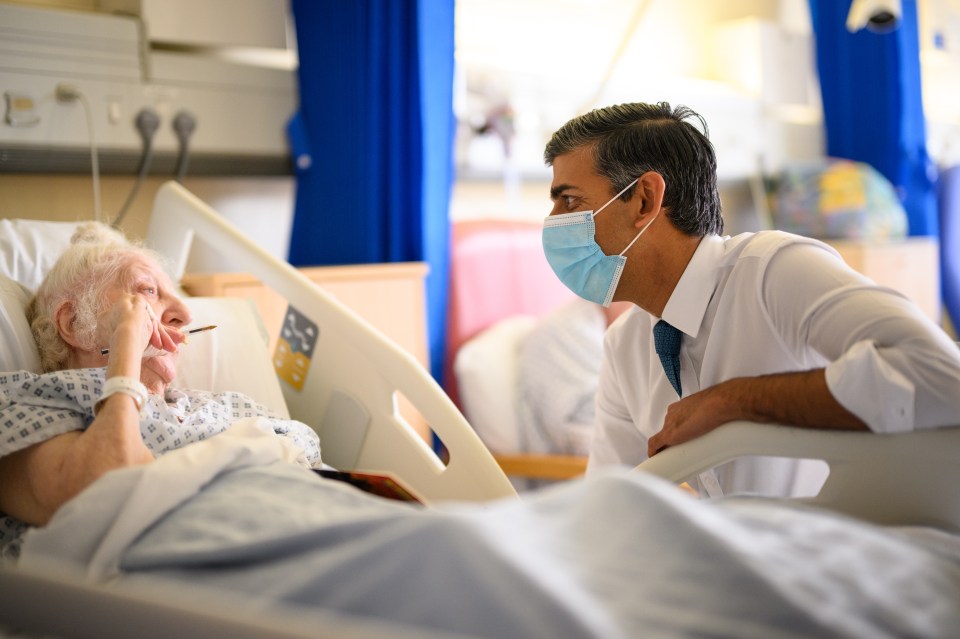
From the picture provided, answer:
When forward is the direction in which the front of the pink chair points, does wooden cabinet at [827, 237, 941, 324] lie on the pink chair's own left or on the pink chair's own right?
on the pink chair's own left

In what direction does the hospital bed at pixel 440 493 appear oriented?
to the viewer's right

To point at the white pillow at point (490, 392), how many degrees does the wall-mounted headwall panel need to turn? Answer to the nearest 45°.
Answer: approximately 45° to its left

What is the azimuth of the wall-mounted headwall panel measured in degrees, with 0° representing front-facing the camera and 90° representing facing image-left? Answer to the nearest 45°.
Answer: approximately 315°

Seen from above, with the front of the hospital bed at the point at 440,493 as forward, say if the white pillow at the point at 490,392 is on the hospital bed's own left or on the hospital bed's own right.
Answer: on the hospital bed's own left

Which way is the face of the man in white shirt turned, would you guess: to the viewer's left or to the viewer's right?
to the viewer's left

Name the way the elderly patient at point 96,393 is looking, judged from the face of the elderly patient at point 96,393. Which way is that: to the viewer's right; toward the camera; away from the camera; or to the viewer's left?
to the viewer's right

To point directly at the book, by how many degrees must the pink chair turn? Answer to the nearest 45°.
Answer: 0° — it already faces it

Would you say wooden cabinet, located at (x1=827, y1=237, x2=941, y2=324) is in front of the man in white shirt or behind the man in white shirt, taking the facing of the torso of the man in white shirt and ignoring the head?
behind
